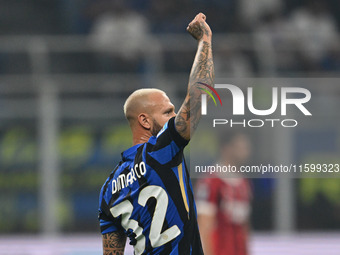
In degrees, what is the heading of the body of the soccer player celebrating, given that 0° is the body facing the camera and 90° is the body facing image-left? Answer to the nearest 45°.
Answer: approximately 225°

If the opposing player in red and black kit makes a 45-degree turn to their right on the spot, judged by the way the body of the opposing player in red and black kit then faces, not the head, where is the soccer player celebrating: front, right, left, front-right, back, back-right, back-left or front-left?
front

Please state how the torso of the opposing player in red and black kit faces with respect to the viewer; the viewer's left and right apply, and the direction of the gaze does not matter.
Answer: facing the viewer and to the right of the viewer
